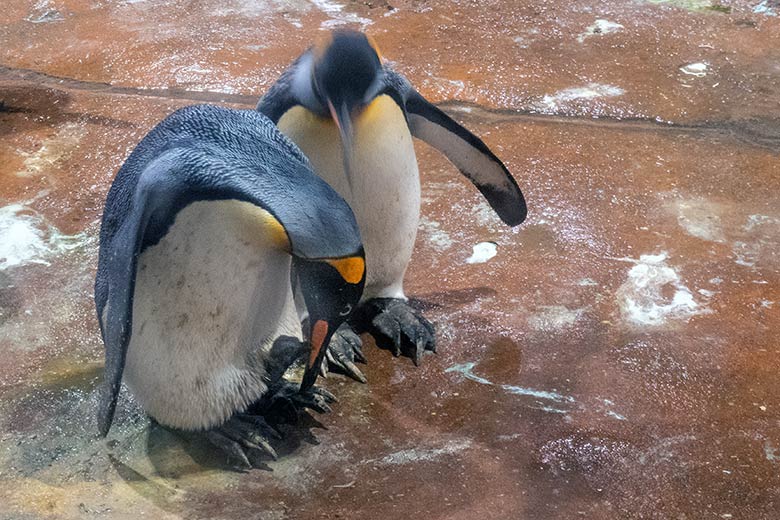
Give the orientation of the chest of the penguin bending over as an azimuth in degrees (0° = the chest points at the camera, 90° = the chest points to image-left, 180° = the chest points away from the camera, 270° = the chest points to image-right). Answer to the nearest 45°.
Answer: approximately 315°

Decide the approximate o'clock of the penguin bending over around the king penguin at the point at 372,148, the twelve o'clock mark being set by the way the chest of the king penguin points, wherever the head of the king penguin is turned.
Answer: The penguin bending over is roughly at 1 o'clock from the king penguin.

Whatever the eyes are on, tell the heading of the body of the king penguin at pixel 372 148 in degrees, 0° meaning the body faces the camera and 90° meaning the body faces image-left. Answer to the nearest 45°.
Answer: approximately 0°

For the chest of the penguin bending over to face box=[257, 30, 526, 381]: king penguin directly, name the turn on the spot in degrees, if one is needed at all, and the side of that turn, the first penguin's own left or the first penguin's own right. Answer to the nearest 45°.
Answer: approximately 90° to the first penguin's own left
